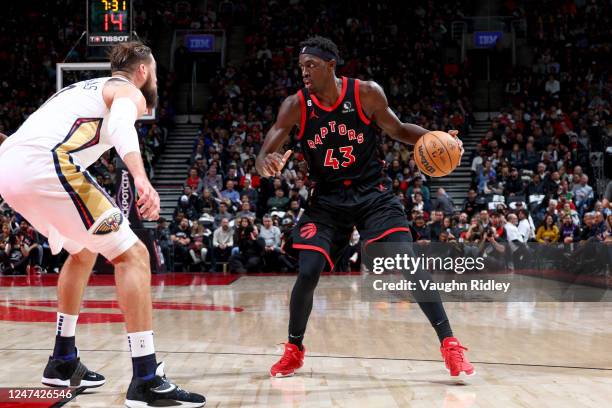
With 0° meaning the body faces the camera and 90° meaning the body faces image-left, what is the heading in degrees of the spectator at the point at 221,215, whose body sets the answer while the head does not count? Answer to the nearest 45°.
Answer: approximately 0°

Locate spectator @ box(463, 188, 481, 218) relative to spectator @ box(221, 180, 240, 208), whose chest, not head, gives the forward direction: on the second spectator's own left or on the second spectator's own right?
on the second spectator's own left

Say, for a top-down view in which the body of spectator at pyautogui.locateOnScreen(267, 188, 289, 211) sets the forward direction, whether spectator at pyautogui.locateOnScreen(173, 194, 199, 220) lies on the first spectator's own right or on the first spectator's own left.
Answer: on the first spectator's own right

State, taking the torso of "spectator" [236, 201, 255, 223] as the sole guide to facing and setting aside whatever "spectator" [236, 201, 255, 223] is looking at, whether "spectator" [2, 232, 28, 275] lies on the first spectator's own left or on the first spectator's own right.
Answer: on the first spectator's own right

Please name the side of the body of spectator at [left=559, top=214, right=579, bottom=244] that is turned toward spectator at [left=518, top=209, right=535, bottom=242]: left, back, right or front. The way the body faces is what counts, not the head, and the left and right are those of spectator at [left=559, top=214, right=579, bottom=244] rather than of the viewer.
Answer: right

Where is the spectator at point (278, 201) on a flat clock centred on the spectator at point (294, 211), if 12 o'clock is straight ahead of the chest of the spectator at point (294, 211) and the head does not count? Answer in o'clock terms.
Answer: the spectator at point (278, 201) is roughly at 5 o'clock from the spectator at point (294, 211).

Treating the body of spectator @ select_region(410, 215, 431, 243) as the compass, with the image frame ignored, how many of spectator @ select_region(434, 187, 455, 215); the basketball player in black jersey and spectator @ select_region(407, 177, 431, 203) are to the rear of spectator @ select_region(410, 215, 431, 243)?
2

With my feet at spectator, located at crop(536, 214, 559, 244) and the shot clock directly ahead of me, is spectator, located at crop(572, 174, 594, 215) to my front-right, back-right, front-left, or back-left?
back-right
